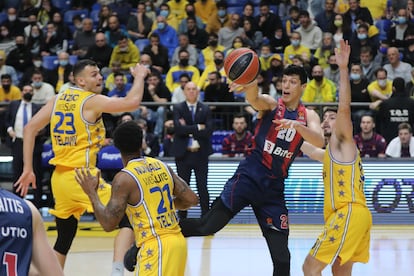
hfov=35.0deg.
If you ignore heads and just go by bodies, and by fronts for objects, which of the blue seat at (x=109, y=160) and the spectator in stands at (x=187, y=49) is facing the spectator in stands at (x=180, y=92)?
the spectator in stands at (x=187, y=49)

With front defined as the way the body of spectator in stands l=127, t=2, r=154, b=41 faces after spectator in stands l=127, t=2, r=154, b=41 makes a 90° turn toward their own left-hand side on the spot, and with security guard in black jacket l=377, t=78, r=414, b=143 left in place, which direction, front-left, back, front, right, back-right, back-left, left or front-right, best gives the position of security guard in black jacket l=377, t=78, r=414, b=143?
front-right

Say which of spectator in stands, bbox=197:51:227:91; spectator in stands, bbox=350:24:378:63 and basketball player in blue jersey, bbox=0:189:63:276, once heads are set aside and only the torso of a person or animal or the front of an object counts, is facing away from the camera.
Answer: the basketball player in blue jersey

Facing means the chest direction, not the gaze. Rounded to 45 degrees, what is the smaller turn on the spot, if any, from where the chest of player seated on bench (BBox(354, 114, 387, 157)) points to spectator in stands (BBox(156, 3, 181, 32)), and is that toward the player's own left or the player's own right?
approximately 135° to the player's own right

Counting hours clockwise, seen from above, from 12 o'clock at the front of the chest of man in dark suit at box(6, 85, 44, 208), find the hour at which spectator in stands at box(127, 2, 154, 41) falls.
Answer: The spectator in stands is roughly at 7 o'clock from the man in dark suit.

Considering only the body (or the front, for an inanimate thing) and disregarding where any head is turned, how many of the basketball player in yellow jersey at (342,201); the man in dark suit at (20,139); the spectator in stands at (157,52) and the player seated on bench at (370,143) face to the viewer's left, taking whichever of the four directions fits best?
1

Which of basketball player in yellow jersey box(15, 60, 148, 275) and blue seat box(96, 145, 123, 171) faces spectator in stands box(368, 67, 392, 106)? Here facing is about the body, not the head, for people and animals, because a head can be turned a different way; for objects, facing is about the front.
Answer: the basketball player in yellow jersey

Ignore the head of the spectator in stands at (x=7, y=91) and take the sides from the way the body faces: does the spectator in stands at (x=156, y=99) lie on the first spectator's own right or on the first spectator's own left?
on the first spectator's own left

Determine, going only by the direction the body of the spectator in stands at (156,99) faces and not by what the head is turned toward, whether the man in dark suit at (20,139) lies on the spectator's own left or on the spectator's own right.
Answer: on the spectator's own right

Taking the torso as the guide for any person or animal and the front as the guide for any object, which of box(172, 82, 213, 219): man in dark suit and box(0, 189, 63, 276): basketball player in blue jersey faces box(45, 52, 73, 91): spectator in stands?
the basketball player in blue jersey

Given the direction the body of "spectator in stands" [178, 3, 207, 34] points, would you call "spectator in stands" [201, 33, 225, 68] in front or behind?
in front

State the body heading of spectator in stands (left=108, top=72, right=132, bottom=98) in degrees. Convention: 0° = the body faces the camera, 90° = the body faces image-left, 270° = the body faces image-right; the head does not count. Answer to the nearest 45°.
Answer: approximately 0°

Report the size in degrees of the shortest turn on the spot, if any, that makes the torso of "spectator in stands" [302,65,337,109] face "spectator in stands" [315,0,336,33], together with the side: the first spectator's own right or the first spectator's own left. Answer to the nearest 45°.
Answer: approximately 180°

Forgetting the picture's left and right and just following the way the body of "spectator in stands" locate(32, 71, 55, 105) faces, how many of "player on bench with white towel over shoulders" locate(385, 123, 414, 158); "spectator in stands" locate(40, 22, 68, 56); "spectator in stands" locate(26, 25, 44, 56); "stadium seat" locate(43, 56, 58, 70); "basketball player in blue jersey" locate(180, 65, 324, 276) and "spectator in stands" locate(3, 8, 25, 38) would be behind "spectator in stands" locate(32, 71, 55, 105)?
4

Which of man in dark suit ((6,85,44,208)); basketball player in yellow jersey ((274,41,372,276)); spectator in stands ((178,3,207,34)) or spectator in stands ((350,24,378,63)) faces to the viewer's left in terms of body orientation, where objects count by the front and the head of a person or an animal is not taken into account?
the basketball player in yellow jersey

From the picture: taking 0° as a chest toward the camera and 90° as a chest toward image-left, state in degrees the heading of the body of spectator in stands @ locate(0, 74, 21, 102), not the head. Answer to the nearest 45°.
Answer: approximately 0°
